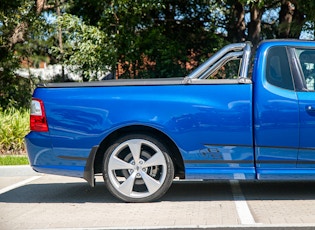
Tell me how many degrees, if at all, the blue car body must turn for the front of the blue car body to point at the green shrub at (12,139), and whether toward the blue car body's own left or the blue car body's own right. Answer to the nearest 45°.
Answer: approximately 135° to the blue car body's own left

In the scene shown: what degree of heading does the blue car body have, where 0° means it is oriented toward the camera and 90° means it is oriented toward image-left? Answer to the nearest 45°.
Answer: approximately 270°
